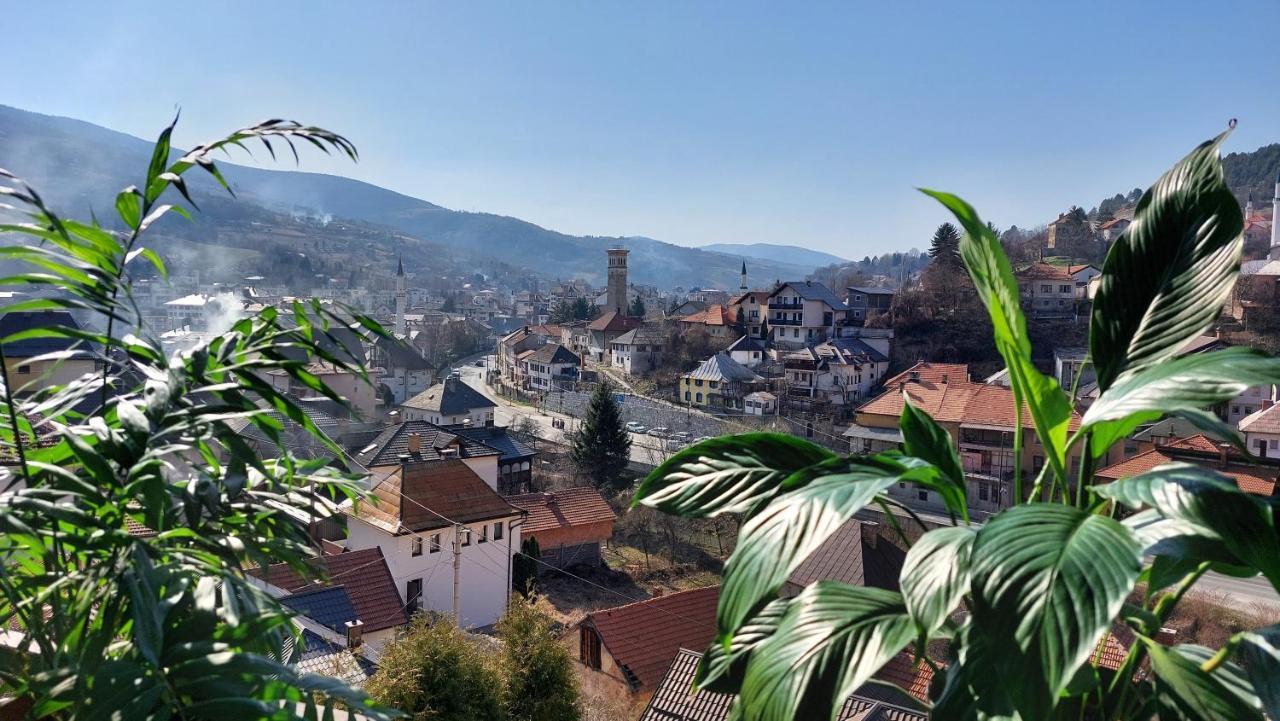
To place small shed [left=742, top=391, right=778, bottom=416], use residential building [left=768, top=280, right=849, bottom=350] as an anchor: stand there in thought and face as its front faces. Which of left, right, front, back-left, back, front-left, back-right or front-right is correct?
front-left

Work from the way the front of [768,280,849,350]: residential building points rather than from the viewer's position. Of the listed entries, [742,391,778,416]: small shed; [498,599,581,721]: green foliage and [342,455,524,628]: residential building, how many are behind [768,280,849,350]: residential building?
0

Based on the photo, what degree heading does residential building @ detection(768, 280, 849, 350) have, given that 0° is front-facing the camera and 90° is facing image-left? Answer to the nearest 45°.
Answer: approximately 45°

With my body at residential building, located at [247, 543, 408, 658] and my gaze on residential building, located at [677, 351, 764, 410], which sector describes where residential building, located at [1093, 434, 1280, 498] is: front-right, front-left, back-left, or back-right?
front-right

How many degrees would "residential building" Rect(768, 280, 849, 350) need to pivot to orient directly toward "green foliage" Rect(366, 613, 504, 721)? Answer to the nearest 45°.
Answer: approximately 45° to its left

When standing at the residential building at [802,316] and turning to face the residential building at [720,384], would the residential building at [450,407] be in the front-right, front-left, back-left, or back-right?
front-right

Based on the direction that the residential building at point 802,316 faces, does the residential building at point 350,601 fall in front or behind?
in front

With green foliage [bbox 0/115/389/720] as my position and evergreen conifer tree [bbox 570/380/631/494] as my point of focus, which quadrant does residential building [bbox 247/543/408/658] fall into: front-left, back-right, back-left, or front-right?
front-left

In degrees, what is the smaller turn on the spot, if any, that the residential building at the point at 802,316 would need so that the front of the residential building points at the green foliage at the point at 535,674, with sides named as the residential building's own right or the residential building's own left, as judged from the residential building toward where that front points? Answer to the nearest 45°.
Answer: approximately 45° to the residential building's own left

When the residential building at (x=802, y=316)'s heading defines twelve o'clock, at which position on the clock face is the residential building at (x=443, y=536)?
the residential building at (x=443, y=536) is roughly at 11 o'clock from the residential building at (x=802, y=316).

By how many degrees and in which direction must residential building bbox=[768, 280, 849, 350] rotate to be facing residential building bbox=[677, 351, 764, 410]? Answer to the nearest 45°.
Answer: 0° — it already faces it

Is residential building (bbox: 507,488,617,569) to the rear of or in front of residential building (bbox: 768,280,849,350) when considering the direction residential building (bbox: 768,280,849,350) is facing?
in front

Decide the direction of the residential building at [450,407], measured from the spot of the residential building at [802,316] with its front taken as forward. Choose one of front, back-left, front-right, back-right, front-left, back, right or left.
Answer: front

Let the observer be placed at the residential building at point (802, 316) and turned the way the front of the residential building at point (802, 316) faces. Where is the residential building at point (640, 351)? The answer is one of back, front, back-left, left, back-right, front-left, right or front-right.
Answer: front-right
